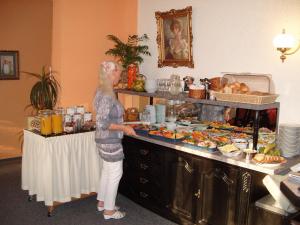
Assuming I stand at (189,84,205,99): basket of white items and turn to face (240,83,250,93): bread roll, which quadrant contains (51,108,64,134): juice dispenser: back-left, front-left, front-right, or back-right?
back-right

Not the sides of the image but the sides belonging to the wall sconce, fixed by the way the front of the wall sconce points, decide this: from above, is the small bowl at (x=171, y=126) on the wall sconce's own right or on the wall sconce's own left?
on the wall sconce's own right

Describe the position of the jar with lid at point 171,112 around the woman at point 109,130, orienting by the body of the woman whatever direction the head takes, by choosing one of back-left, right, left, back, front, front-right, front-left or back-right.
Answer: front-left

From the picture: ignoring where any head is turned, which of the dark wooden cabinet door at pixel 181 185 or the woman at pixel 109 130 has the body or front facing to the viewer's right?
the woman

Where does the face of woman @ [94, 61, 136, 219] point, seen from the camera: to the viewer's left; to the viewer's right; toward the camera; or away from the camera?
to the viewer's right

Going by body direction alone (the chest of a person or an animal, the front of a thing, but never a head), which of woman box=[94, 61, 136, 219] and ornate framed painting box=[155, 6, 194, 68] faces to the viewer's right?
the woman

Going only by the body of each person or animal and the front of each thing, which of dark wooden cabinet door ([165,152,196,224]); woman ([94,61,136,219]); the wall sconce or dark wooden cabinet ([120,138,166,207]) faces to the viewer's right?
the woman

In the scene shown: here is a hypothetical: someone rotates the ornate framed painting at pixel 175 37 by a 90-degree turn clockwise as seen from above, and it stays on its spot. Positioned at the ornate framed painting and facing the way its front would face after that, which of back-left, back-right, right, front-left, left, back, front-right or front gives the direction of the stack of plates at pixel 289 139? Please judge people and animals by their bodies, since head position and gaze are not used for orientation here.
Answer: back

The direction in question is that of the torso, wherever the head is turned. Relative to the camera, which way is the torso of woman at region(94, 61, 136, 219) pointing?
to the viewer's right
